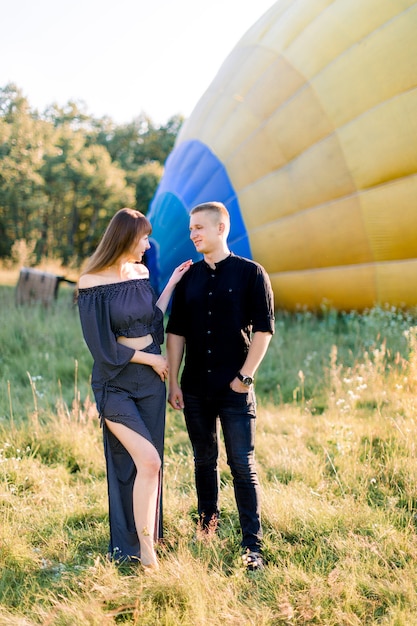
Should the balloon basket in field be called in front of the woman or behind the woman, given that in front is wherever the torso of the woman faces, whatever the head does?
behind

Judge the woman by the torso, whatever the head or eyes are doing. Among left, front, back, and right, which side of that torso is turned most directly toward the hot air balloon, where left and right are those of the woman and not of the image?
left

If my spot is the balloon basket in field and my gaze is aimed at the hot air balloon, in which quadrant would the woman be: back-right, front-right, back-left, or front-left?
front-right

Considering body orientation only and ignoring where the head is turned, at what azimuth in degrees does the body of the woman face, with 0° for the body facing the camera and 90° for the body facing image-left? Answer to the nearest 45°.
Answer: approximately 315°

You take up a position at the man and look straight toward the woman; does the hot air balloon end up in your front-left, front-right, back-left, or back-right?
back-right

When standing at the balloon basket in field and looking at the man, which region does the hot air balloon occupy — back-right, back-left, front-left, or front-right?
front-left

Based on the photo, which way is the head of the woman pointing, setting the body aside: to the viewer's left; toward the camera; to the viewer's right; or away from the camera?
to the viewer's right

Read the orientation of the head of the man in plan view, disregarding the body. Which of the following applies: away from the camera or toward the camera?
toward the camera
